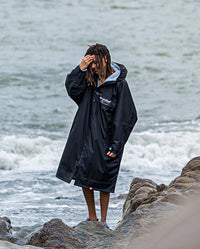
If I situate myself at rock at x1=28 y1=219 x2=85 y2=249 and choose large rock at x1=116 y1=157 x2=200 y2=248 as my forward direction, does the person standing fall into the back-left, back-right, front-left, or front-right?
front-left

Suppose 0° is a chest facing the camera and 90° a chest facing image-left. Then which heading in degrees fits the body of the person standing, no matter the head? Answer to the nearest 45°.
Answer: approximately 45°

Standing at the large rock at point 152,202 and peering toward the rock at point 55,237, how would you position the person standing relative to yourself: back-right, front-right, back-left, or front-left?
front-right

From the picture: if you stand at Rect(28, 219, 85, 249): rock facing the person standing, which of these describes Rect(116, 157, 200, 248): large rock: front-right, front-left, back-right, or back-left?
front-right
